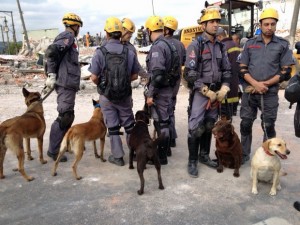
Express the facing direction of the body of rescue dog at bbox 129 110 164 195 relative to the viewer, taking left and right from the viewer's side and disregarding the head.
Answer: facing away from the viewer and to the left of the viewer

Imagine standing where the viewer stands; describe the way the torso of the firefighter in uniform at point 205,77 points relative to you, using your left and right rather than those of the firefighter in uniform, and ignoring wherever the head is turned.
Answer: facing the viewer and to the right of the viewer

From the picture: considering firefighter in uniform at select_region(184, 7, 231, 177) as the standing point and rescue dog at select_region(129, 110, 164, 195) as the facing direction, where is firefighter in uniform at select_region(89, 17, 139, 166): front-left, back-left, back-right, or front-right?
front-right

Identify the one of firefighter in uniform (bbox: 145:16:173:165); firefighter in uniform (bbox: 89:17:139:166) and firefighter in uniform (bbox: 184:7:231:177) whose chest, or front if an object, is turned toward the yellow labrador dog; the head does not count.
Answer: firefighter in uniform (bbox: 184:7:231:177)

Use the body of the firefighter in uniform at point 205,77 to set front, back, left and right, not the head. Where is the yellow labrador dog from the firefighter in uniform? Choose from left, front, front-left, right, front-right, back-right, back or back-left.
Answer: front

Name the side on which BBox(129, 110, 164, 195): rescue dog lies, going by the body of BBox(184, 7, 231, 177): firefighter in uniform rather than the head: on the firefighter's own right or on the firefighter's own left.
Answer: on the firefighter's own right

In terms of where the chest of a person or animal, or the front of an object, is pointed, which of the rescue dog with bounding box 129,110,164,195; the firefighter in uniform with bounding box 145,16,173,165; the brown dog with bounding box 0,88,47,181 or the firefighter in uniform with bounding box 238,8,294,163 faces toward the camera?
the firefighter in uniform with bounding box 238,8,294,163

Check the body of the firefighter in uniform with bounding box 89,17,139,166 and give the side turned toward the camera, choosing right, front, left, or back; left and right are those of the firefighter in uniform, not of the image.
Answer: back

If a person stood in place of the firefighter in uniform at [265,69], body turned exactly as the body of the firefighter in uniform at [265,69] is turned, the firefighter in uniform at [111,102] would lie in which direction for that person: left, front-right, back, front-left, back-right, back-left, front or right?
right
